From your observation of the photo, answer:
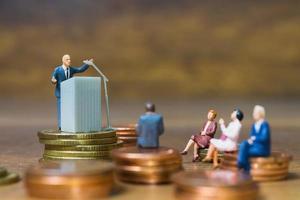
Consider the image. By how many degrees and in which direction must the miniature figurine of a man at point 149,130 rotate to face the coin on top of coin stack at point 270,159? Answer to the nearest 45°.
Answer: approximately 90° to its right

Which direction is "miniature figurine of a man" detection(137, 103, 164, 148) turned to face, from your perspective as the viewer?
facing away from the viewer

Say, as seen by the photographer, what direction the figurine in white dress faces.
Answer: facing to the left of the viewer

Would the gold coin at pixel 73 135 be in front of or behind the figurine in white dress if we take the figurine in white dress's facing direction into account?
in front

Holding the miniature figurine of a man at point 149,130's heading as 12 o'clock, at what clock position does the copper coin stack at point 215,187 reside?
The copper coin stack is roughly at 5 o'clock from the miniature figurine of a man.

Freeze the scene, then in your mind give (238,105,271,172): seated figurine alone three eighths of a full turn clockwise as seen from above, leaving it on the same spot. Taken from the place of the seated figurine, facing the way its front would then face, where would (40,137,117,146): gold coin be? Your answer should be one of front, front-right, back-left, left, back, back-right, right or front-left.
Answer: left

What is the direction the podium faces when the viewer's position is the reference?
facing the viewer and to the right of the viewer

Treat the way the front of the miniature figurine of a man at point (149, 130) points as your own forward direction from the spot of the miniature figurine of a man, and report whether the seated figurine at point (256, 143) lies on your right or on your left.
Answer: on your right

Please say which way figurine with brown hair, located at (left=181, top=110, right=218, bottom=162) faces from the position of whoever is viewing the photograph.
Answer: facing the viewer and to the left of the viewer

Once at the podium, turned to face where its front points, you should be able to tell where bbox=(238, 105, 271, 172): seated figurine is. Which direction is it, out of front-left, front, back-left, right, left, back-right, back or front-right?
front

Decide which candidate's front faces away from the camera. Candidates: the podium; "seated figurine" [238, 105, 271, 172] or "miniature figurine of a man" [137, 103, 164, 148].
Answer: the miniature figurine of a man

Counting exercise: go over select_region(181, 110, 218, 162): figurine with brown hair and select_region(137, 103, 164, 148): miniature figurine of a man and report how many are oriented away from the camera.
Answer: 1

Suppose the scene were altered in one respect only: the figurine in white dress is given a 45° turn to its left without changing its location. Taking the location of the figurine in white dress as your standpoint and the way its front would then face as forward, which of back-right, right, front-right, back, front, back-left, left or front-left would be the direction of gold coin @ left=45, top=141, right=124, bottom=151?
front-right
